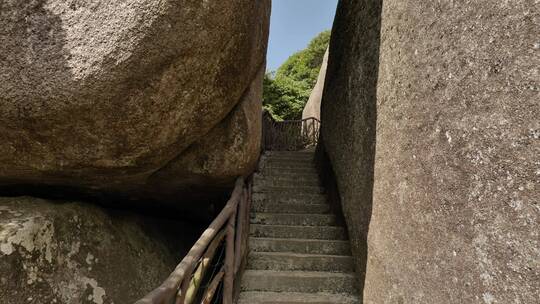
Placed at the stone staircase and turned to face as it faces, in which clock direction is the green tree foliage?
The green tree foliage is roughly at 6 o'clock from the stone staircase.

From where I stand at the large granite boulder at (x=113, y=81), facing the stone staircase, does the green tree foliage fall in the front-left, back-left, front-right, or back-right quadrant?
front-left

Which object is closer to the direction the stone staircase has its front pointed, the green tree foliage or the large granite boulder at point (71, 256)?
the large granite boulder

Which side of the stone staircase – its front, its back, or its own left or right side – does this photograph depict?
front

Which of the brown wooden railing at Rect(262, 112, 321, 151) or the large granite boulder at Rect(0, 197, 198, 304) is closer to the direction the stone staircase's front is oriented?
the large granite boulder

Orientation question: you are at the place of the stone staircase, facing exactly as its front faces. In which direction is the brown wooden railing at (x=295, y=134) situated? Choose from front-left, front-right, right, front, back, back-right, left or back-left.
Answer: back

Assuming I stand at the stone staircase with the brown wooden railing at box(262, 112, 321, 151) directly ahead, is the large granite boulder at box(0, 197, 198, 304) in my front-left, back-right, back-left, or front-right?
back-left
